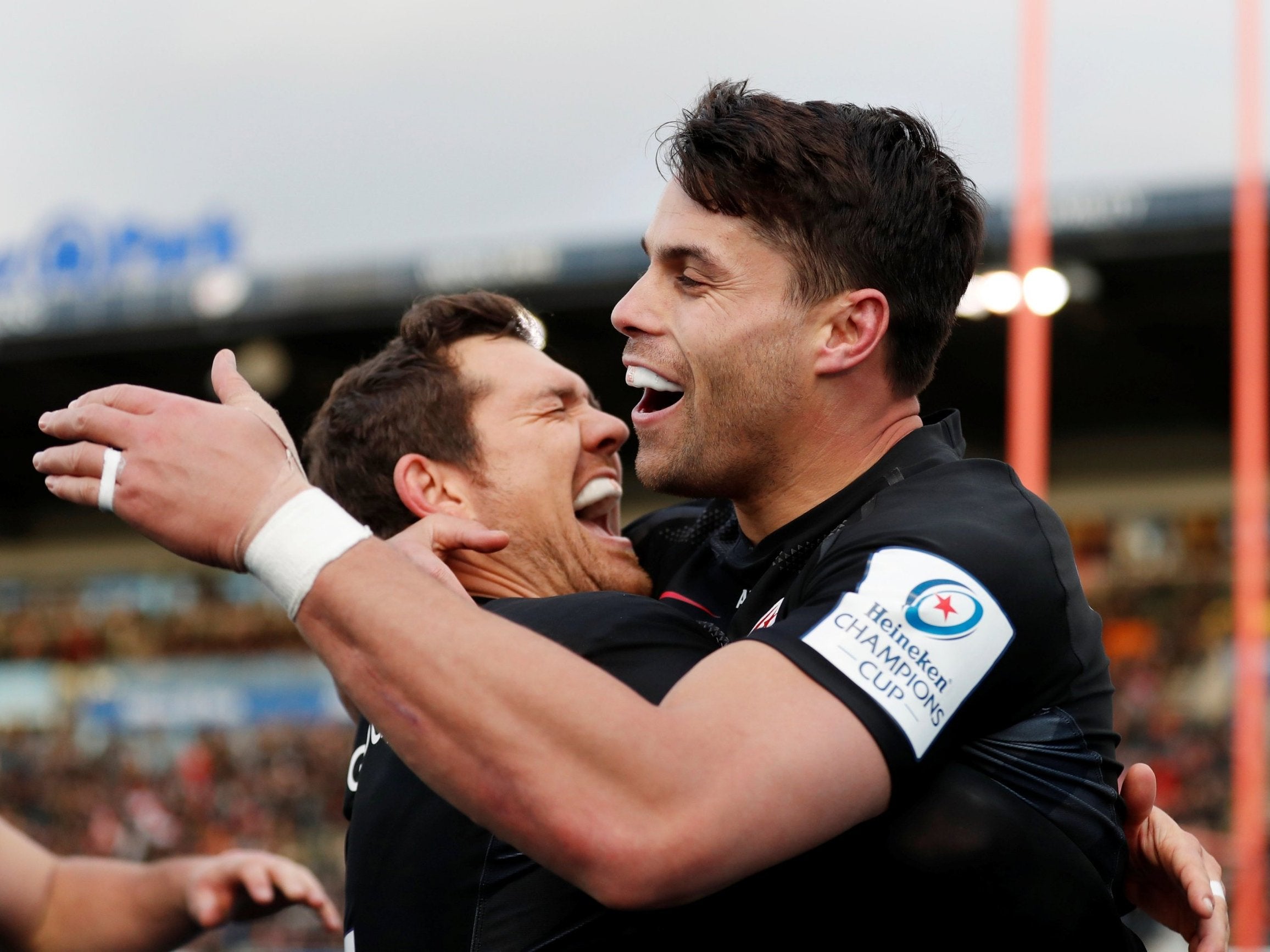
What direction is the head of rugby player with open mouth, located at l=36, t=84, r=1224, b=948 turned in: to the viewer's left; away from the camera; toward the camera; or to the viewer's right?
to the viewer's left

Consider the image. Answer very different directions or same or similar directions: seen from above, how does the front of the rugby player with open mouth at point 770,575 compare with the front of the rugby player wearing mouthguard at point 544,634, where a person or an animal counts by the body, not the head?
very different directions

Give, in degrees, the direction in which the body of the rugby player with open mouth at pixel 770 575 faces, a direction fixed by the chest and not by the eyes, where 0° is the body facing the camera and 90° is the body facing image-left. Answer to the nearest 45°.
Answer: approximately 90°

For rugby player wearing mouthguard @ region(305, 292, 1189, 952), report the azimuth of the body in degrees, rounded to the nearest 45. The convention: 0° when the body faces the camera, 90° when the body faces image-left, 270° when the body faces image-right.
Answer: approximately 270°
